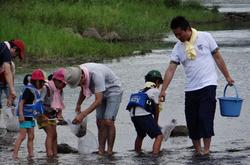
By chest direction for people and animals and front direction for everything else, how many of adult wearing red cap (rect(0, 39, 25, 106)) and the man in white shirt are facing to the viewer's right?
1

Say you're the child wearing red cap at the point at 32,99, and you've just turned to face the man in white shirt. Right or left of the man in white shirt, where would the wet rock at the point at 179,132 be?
left

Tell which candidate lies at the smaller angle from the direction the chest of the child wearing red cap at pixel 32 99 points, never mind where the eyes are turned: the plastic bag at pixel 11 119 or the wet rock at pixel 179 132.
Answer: the wet rock

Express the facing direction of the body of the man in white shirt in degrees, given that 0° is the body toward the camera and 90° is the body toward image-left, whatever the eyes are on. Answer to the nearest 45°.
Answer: approximately 45°

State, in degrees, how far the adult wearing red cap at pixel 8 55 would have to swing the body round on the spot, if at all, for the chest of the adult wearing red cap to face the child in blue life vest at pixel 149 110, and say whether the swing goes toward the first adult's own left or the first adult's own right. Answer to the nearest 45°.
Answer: approximately 45° to the first adult's own right

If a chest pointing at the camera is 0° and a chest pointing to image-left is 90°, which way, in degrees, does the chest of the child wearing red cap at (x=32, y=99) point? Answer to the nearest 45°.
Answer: approximately 315°

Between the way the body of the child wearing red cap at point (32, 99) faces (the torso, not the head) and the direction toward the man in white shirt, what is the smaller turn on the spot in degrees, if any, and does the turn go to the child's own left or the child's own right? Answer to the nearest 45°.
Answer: approximately 45° to the child's own left

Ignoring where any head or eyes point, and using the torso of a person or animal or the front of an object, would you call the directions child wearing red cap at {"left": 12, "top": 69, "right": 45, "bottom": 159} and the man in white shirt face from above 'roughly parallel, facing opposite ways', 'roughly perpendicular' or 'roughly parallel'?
roughly perpendicular

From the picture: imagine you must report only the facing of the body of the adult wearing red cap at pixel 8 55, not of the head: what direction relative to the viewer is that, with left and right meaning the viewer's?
facing to the right of the viewer

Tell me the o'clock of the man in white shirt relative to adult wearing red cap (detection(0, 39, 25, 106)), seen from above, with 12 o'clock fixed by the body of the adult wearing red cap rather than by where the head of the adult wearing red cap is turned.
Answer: The man in white shirt is roughly at 1 o'clock from the adult wearing red cap.
